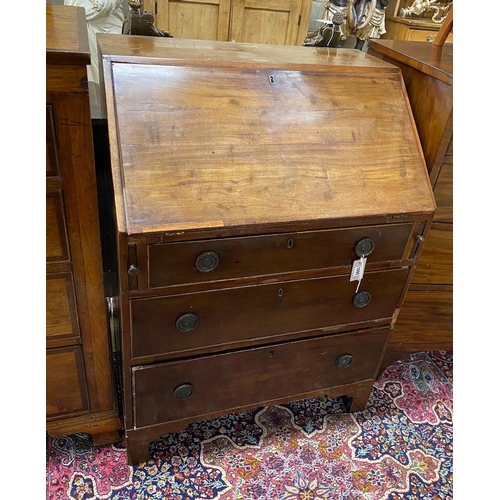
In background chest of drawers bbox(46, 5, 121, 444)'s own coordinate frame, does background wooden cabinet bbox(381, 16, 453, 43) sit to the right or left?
on its left

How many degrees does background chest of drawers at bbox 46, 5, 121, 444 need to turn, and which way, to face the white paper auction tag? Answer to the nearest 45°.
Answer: approximately 90° to its left

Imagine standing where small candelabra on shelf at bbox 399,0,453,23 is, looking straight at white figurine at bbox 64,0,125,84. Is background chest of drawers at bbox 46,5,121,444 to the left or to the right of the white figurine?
left

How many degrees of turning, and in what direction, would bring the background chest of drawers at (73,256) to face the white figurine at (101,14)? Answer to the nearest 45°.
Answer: approximately 180°

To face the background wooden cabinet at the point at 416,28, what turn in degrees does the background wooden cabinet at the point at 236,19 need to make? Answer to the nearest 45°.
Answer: approximately 90° to its left

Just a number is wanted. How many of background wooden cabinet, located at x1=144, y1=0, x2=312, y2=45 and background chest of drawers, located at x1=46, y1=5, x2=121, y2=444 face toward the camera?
2

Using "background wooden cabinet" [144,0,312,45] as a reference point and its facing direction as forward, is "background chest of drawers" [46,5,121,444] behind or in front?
in front

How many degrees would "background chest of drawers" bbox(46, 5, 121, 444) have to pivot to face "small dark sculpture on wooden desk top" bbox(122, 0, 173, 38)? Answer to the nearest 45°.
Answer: approximately 135° to its left

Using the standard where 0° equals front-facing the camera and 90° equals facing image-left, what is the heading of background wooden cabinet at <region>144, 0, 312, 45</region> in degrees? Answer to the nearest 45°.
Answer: approximately 0°

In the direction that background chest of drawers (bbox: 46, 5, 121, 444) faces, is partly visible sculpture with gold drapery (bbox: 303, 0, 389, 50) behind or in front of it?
behind
